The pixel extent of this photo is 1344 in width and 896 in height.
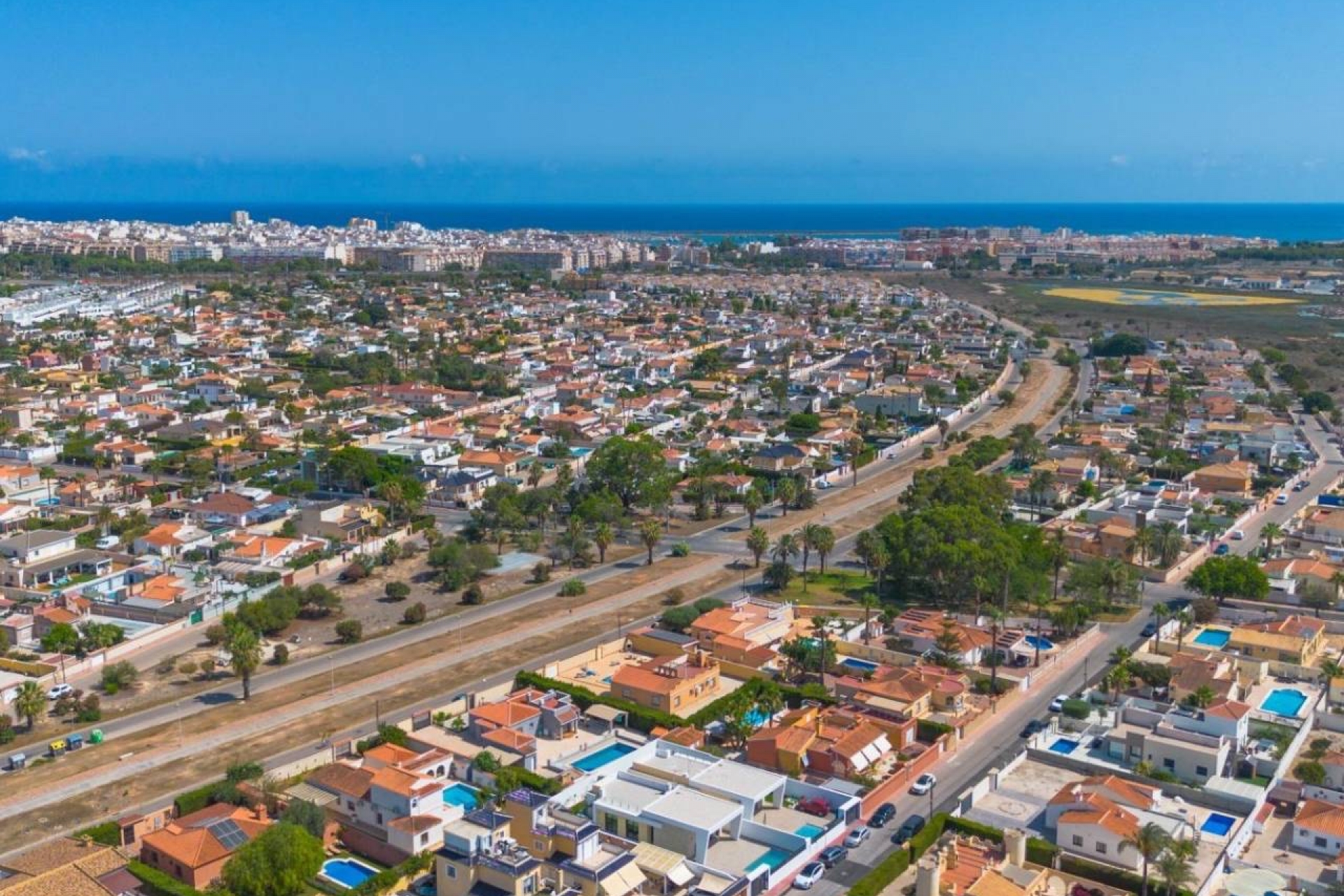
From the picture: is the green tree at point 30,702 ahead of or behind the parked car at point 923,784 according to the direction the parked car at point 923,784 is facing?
ahead

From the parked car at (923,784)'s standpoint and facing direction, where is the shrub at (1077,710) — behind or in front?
behind

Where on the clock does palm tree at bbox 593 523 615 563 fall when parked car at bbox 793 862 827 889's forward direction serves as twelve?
The palm tree is roughly at 4 o'clock from the parked car.

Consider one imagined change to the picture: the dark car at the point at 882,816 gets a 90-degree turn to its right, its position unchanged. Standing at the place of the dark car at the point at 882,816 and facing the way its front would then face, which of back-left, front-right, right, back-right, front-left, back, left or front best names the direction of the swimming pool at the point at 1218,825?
back-right

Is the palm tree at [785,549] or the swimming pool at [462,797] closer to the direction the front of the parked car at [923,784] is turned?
the swimming pool

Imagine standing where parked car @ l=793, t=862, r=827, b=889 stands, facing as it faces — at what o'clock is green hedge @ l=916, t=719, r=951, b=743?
The green hedge is roughly at 5 o'clock from the parked car.

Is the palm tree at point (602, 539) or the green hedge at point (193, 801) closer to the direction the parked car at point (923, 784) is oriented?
the green hedge

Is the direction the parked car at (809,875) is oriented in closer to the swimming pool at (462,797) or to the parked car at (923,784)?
the swimming pool

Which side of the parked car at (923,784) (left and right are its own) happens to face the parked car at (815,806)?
front

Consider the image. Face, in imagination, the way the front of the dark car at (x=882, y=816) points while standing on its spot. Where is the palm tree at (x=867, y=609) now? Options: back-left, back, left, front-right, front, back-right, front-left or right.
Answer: back-right

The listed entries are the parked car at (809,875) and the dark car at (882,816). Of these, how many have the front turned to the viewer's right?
0

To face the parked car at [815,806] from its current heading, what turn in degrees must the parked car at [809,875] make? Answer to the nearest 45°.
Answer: approximately 135° to its right

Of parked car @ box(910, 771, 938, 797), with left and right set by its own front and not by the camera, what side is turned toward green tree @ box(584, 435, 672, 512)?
right

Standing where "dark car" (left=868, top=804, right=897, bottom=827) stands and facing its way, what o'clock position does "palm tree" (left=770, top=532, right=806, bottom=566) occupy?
The palm tree is roughly at 4 o'clock from the dark car.

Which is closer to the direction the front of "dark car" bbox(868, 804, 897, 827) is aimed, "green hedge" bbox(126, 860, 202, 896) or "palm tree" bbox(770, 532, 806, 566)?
the green hedge

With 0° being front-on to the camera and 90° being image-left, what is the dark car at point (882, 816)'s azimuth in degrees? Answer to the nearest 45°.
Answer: approximately 45°

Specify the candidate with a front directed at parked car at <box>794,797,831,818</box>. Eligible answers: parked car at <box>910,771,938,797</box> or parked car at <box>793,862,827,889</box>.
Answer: parked car at <box>910,771,938,797</box>

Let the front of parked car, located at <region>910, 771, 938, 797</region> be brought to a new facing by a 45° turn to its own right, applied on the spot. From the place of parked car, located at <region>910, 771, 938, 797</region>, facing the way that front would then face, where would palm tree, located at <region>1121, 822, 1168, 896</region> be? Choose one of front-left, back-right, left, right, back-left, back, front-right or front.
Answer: back-left

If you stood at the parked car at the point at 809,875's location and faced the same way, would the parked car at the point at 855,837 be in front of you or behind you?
behind

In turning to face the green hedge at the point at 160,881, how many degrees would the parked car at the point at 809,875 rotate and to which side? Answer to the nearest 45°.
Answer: approximately 45° to its right
